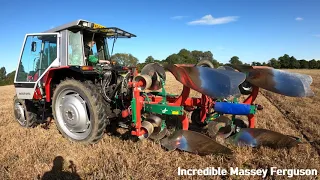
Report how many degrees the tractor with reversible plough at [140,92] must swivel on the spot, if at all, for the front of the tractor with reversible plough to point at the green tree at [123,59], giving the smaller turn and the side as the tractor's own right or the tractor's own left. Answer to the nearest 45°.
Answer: approximately 45° to the tractor's own right

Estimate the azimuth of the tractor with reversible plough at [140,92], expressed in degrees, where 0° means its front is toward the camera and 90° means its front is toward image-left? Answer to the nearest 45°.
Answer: approximately 135°
